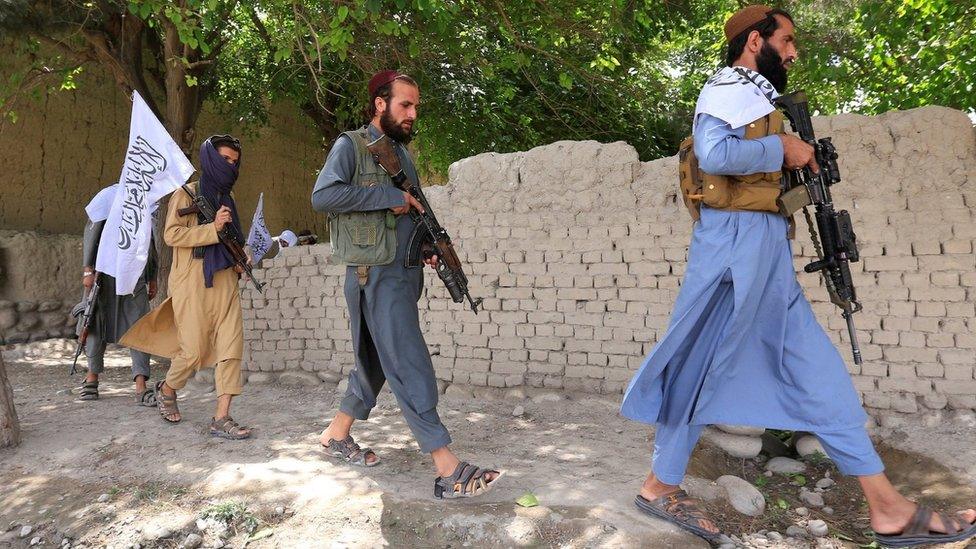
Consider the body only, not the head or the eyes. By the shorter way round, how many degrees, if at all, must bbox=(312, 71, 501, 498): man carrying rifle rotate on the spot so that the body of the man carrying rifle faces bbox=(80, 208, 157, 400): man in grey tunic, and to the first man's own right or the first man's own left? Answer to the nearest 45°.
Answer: approximately 180°

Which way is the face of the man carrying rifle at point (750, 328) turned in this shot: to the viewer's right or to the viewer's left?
to the viewer's right

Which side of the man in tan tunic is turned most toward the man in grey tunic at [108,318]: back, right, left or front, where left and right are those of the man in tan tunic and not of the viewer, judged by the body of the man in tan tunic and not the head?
back

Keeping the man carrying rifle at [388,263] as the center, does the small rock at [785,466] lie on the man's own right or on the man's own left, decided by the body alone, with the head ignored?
on the man's own left

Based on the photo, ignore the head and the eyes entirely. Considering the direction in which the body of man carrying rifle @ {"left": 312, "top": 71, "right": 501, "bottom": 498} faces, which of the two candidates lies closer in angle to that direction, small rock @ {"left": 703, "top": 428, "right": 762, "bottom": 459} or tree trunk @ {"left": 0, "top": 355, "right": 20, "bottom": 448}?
the small rock

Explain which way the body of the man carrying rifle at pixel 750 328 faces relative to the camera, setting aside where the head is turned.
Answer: to the viewer's right

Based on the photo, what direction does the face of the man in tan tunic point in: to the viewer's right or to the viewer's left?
to the viewer's right

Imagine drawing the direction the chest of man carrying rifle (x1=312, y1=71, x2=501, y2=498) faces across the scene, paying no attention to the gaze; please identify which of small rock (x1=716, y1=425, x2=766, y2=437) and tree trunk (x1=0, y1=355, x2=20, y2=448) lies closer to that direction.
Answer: the small rock
